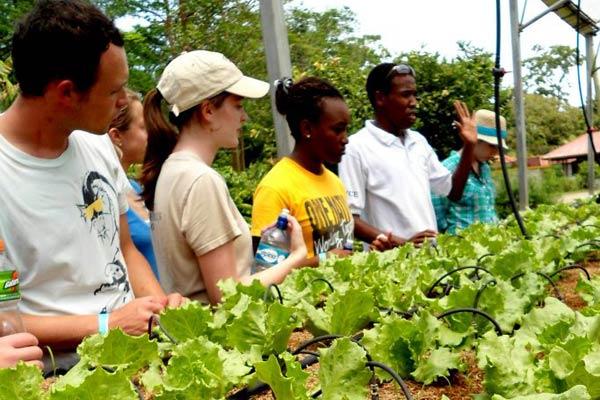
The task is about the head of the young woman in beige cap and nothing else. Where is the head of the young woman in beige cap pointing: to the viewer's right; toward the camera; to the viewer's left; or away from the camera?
to the viewer's right

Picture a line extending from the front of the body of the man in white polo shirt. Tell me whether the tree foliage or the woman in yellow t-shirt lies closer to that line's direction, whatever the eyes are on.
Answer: the woman in yellow t-shirt

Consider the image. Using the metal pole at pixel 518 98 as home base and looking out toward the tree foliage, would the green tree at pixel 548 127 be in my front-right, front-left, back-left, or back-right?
front-right

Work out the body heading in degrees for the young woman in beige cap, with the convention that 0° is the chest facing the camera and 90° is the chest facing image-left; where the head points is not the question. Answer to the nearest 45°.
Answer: approximately 270°

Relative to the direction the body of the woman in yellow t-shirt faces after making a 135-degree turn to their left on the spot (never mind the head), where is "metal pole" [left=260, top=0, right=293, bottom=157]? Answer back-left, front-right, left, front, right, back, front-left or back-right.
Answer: front

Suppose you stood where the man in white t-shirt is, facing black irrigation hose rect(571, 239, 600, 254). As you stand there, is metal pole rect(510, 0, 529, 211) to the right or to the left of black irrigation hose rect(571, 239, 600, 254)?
left

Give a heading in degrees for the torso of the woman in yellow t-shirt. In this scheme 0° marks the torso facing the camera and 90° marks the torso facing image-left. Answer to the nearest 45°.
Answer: approximately 315°

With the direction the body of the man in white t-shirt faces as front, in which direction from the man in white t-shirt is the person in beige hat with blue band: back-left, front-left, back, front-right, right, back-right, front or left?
left

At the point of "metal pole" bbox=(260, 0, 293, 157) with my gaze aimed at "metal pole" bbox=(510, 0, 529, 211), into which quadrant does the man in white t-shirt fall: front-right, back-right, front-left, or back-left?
back-right

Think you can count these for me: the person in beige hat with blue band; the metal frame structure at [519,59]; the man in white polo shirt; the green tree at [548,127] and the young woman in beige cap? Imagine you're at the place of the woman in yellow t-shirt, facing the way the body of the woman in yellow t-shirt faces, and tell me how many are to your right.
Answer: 1

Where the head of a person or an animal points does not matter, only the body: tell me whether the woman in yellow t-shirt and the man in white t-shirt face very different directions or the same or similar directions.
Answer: same or similar directions

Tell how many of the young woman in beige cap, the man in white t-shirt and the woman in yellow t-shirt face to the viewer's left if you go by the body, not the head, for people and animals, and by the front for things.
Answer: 0

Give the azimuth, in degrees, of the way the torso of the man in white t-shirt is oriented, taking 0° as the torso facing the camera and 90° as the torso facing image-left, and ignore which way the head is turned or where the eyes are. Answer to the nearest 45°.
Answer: approximately 315°

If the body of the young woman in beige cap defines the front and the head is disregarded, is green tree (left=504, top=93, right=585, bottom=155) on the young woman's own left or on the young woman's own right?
on the young woman's own left

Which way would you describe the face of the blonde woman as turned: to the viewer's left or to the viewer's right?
to the viewer's right
